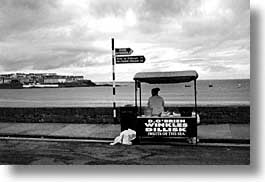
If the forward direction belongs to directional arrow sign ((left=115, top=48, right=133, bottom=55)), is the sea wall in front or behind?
behind

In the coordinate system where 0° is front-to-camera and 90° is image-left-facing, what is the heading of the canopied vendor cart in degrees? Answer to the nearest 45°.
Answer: approximately 0°

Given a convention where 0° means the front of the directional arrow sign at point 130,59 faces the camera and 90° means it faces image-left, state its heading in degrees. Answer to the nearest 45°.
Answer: approximately 0°
